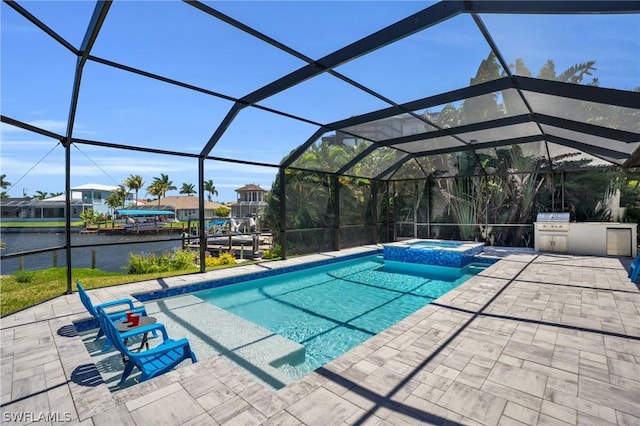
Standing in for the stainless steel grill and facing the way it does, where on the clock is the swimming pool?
The swimming pool is roughly at 1 o'clock from the stainless steel grill.

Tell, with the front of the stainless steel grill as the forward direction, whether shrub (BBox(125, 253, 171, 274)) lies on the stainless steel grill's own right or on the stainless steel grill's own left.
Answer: on the stainless steel grill's own right

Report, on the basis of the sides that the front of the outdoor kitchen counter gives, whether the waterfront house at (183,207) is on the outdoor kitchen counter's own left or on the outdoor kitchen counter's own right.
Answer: on the outdoor kitchen counter's own right

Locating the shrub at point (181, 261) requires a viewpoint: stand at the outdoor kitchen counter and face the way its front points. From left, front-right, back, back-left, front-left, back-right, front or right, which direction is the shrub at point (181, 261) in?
front-right

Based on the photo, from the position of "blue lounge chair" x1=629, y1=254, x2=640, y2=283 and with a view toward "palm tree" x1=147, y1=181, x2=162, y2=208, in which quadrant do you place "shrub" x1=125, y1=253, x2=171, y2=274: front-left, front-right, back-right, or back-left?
front-left

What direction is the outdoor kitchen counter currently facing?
toward the camera

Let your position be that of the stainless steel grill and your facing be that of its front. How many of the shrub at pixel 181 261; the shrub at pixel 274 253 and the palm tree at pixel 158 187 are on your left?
0

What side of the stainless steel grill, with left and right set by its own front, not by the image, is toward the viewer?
front

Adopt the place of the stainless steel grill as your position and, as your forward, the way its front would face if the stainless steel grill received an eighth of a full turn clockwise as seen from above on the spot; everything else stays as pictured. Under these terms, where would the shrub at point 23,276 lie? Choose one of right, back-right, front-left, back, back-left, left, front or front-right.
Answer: front

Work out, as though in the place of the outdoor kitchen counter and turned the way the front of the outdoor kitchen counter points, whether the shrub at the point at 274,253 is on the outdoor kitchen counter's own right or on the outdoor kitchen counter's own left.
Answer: on the outdoor kitchen counter's own right

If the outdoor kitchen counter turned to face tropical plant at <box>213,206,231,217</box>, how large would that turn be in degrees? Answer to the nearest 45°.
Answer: approximately 90° to its right

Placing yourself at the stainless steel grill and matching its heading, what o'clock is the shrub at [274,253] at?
The shrub is roughly at 2 o'clock from the stainless steel grill.

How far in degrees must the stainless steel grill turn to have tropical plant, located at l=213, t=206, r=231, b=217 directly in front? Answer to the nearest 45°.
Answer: approximately 90° to its right

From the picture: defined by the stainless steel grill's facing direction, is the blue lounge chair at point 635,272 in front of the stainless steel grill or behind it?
in front

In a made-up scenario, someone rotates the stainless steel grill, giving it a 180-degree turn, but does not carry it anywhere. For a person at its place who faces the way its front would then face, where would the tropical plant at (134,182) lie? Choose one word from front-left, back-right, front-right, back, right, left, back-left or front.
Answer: left

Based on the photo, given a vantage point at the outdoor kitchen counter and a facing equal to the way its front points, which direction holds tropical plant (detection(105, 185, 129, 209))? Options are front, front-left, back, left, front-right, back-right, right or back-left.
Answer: right
